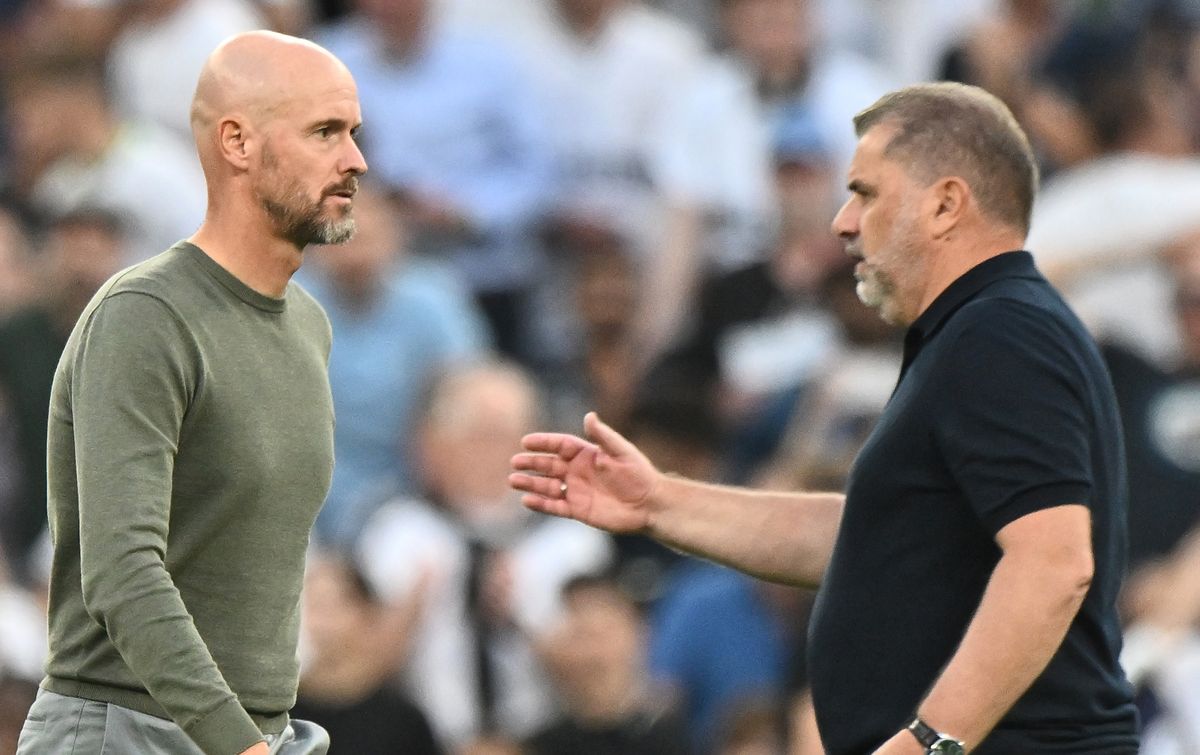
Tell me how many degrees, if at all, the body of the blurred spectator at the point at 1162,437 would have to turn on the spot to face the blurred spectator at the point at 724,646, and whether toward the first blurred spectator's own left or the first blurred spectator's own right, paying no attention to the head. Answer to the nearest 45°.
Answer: approximately 45° to the first blurred spectator's own right

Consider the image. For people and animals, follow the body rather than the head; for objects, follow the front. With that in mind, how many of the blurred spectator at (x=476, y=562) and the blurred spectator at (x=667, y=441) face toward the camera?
2

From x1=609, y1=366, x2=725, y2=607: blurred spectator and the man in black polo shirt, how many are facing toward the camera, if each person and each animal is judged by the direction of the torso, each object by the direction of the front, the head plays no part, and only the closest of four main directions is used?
1

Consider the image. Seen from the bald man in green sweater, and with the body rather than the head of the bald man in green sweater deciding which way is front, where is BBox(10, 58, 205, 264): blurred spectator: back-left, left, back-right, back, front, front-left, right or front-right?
back-left

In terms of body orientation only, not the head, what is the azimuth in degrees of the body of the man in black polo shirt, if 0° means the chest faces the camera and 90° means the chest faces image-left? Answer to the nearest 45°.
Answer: approximately 90°

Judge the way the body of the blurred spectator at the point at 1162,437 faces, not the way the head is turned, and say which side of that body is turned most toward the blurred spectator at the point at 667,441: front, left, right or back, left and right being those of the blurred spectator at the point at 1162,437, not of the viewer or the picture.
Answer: right

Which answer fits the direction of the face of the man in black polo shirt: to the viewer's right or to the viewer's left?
to the viewer's left

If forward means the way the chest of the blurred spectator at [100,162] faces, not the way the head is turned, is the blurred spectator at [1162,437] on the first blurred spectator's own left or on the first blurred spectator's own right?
on the first blurred spectator's own left

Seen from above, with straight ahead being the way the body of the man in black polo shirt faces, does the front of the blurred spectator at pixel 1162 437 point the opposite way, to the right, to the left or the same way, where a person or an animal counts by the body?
to the left

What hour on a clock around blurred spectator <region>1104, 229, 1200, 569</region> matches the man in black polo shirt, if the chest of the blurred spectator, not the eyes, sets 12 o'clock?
The man in black polo shirt is roughly at 12 o'clock from the blurred spectator.

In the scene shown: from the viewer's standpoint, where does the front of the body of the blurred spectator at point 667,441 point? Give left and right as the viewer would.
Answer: facing the viewer

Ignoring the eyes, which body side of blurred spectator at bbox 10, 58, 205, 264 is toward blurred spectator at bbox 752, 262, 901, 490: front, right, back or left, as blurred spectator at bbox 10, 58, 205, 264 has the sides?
left
